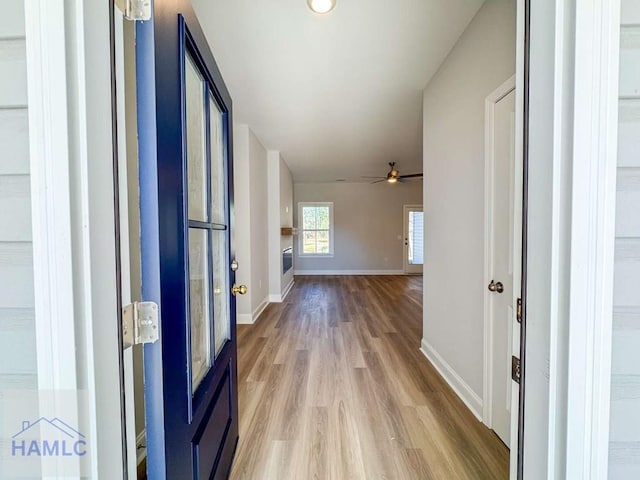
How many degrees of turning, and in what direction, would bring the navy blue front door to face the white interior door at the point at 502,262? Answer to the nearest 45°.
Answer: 0° — it already faces it

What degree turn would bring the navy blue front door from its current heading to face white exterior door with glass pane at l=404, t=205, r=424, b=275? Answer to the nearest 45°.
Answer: approximately 45° to its left

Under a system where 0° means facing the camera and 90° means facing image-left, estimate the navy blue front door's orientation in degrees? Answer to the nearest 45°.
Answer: approximately 270°
